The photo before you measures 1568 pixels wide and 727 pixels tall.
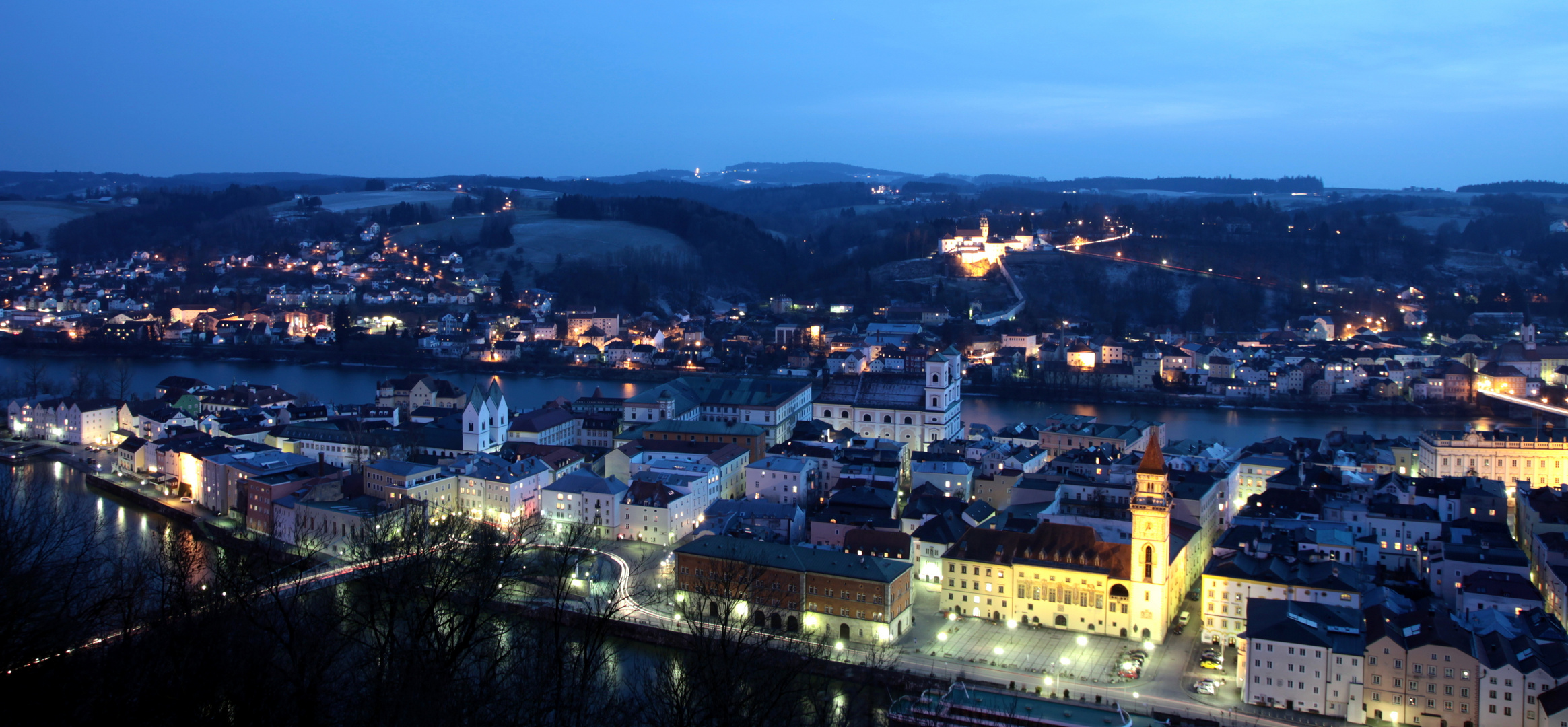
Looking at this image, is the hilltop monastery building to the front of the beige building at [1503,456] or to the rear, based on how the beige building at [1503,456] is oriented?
to the rear

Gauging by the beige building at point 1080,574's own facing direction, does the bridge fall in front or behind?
behind

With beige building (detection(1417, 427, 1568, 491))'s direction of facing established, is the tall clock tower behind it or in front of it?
in front

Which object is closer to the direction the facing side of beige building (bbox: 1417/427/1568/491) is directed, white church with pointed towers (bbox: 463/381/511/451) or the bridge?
the white church with pointed towers

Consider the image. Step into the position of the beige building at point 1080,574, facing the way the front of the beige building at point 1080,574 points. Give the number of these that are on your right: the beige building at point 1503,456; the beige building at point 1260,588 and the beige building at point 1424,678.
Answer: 0

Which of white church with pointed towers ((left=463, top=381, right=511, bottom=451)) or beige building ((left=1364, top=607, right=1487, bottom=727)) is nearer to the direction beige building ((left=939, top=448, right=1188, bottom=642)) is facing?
the beige building

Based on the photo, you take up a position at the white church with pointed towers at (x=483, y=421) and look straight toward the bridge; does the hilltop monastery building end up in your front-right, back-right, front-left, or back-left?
front-left

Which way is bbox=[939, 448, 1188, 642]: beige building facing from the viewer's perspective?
toward the camera

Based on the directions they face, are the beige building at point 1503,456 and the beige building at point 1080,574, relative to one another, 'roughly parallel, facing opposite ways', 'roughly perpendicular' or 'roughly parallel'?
roughly parallel

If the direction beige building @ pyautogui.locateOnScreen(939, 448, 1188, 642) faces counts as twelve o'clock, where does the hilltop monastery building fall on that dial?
The hilltop monastery building is roughly at 6 o'clock from the beige building.

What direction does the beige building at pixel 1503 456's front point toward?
toward the camera

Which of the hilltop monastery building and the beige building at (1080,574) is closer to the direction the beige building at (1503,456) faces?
the beige building

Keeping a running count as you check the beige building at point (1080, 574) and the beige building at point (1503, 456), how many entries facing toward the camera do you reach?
2

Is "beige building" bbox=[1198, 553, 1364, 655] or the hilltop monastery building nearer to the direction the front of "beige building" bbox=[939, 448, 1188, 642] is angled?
the beige building

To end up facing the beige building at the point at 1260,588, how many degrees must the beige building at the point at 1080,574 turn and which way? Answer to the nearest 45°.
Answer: approximately 90° to its left

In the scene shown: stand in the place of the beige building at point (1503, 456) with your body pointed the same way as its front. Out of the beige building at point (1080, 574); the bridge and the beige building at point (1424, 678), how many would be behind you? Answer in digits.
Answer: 1

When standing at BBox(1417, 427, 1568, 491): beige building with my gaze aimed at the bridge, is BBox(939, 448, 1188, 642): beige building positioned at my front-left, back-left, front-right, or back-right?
back-left
